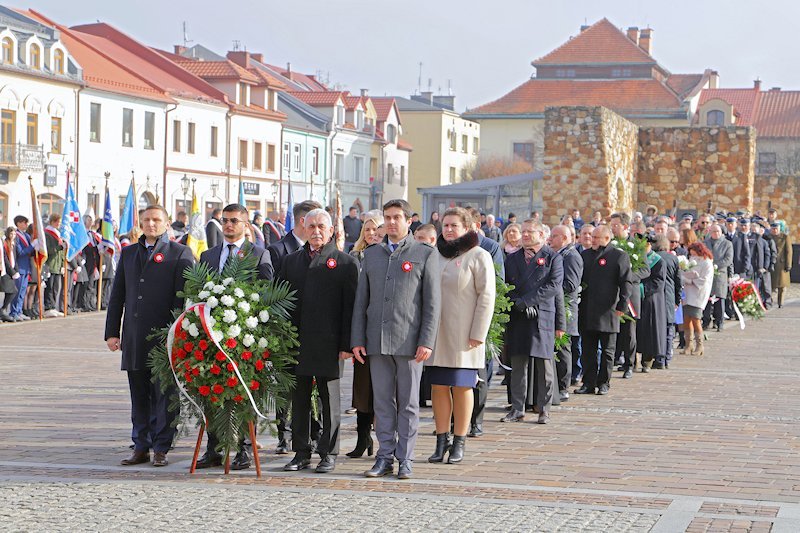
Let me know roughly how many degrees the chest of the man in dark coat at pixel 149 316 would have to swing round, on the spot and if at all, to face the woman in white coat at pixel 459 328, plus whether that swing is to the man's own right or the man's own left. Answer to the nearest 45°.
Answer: approximately 90° to the man's own left

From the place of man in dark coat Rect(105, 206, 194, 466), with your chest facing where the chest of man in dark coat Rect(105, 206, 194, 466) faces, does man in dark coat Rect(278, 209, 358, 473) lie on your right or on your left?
on your left

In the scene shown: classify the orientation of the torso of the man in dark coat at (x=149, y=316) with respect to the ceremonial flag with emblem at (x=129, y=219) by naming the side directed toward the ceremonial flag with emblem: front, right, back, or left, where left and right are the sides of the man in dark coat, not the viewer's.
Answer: back

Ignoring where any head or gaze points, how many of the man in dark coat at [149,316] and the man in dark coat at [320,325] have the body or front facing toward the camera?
2

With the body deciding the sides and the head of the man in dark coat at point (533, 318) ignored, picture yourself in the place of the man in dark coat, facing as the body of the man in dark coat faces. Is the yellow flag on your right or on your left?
on your right

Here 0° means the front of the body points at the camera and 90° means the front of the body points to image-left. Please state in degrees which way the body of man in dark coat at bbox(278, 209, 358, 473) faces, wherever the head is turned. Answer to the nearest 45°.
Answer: approximately 0°

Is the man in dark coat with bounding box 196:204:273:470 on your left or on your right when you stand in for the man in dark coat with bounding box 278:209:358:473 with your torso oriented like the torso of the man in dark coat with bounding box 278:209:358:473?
on your right

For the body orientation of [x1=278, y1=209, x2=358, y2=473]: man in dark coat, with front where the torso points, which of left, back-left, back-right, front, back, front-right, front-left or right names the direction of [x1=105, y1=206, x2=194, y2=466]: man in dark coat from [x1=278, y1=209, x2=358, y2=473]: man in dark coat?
right
